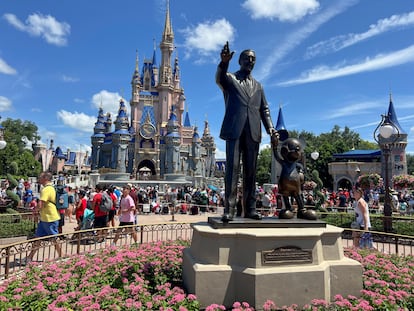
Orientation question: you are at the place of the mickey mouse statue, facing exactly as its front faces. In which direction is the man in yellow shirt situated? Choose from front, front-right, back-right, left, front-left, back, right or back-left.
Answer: back-right

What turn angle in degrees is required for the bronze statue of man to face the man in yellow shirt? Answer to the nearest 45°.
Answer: approximately 135° to its right

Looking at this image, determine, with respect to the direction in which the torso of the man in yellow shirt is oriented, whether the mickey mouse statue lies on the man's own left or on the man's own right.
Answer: on the man's own left

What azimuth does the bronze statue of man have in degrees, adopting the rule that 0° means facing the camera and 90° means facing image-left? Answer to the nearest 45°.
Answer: approximately 315°

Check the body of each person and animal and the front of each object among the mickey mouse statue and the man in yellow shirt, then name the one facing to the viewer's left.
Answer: the man in yellow shirt

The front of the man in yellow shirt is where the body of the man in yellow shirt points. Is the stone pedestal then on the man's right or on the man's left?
on the man's left

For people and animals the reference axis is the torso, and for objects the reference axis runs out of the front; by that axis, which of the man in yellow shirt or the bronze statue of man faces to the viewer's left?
the man in yellow shirt

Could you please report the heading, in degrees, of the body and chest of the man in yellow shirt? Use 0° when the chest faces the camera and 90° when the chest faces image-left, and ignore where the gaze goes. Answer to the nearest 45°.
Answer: approximately 90°
